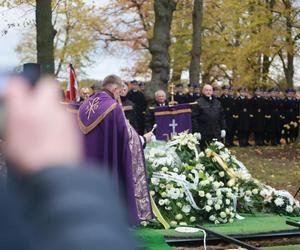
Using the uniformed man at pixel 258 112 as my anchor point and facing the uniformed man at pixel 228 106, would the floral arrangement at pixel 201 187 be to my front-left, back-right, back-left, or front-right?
front-left

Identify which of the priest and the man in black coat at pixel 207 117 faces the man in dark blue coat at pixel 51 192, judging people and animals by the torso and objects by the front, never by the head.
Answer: the man in black coat at pixel 207 117

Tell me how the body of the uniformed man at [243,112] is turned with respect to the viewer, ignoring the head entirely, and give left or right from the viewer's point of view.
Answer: facing the viewer

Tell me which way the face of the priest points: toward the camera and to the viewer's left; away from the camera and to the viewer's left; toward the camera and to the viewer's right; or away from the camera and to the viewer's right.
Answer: away from the camera and to the viewer's right

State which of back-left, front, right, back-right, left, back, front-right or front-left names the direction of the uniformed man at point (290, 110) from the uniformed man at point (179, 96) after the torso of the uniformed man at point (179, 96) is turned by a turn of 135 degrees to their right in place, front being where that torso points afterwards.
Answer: right

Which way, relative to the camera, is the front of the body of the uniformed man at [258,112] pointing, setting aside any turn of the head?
toward the camera

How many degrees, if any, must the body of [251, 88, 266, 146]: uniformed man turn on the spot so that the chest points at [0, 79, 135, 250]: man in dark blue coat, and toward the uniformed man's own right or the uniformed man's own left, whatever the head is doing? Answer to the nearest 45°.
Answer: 0° — they already face them

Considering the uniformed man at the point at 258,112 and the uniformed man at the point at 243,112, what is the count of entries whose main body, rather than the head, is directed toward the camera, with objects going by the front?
2

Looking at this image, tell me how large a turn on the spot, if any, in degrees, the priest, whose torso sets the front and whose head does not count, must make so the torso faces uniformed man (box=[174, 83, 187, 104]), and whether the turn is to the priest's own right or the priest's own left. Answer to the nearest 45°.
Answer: approximately 45° to the priest's own left

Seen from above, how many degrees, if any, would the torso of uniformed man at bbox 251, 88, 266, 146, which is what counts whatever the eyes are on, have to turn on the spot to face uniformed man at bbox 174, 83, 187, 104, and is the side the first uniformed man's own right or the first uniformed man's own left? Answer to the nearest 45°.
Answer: approximately 45° to the first uniformed man's own right

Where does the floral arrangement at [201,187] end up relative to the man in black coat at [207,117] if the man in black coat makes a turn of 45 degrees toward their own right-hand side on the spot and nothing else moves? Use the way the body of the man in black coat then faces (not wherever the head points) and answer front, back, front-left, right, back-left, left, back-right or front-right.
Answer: front-left

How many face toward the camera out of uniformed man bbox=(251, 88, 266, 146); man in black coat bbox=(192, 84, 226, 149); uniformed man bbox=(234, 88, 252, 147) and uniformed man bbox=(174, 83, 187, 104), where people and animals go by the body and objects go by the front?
4

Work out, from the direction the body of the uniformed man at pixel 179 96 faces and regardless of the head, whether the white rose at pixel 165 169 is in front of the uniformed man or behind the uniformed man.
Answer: in front

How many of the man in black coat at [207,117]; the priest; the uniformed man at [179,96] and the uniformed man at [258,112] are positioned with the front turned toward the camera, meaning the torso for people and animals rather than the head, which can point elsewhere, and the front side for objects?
3

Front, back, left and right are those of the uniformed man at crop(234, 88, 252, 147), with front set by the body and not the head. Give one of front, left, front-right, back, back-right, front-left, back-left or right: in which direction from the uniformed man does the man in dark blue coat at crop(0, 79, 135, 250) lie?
front

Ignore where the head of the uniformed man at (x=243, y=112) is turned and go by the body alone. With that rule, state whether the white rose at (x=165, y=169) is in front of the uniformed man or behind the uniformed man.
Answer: in front
